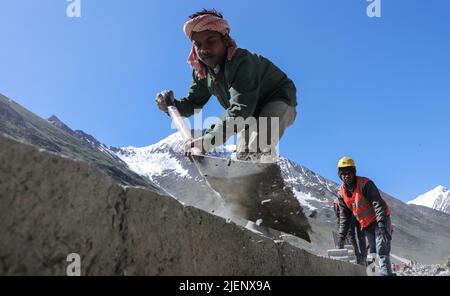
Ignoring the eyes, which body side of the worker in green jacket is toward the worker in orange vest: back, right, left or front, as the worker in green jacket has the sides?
back

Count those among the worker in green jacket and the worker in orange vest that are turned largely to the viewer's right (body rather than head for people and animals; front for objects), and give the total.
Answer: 0

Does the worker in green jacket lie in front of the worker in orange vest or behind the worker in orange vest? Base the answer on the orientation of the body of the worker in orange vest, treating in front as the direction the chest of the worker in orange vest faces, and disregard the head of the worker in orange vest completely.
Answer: in front

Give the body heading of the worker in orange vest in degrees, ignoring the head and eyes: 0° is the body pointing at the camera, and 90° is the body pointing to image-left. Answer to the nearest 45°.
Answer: approximately 45°

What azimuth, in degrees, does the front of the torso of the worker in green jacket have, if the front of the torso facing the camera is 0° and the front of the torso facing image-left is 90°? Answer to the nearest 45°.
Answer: approximately 45°
